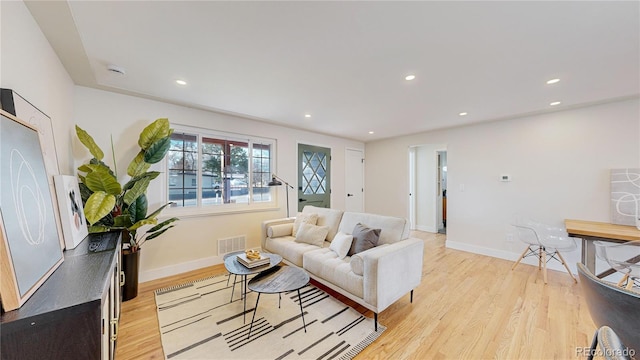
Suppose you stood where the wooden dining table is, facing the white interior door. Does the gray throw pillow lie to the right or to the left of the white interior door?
left

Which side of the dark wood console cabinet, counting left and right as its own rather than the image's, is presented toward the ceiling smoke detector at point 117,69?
left

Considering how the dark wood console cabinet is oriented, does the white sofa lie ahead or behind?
ahead

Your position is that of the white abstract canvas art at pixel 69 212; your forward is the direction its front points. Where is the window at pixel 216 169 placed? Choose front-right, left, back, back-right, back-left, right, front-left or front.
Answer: left

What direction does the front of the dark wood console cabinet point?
to the viewer's right

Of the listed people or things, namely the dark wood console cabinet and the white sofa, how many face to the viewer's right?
1

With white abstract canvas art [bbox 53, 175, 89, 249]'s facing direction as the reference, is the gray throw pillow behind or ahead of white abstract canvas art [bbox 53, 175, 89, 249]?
ahead

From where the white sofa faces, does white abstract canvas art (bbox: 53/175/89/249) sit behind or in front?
in front

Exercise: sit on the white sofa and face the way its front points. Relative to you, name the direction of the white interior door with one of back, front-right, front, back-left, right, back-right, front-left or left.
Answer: back-right

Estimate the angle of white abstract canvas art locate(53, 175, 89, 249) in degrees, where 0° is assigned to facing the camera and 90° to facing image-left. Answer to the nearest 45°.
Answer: approximately 315°

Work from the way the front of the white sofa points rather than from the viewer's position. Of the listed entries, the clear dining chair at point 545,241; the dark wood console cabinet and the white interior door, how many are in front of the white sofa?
1
